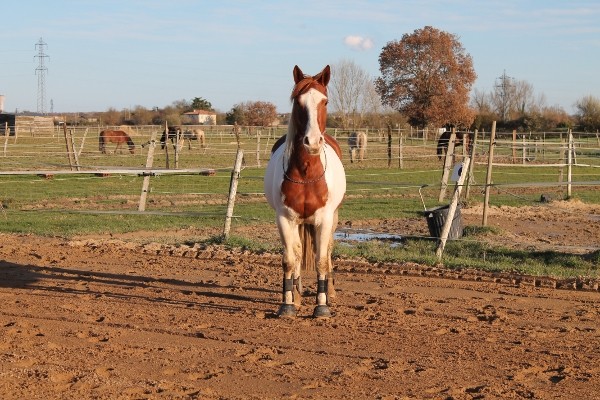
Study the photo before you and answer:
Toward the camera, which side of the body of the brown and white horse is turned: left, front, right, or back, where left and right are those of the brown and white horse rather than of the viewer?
front

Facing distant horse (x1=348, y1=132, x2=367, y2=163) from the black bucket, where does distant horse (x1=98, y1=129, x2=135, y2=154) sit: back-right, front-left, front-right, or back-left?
front-left

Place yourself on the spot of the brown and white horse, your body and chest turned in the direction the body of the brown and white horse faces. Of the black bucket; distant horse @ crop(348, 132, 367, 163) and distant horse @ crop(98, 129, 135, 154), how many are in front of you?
0

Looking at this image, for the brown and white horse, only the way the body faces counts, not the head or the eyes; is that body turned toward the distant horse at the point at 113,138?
no

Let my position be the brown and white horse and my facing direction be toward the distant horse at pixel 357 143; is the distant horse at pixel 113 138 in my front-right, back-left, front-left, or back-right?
front-left

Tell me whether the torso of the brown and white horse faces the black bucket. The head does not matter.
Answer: no

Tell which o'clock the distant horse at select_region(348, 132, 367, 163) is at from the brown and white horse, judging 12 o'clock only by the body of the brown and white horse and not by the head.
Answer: The distant horse is roughly at 6 o'clock from the brown and white horse.

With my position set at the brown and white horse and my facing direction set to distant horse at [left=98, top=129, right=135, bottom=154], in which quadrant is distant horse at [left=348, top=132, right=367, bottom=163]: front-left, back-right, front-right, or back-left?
front-right

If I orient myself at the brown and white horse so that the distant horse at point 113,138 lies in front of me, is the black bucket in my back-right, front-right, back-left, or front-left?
front-right
